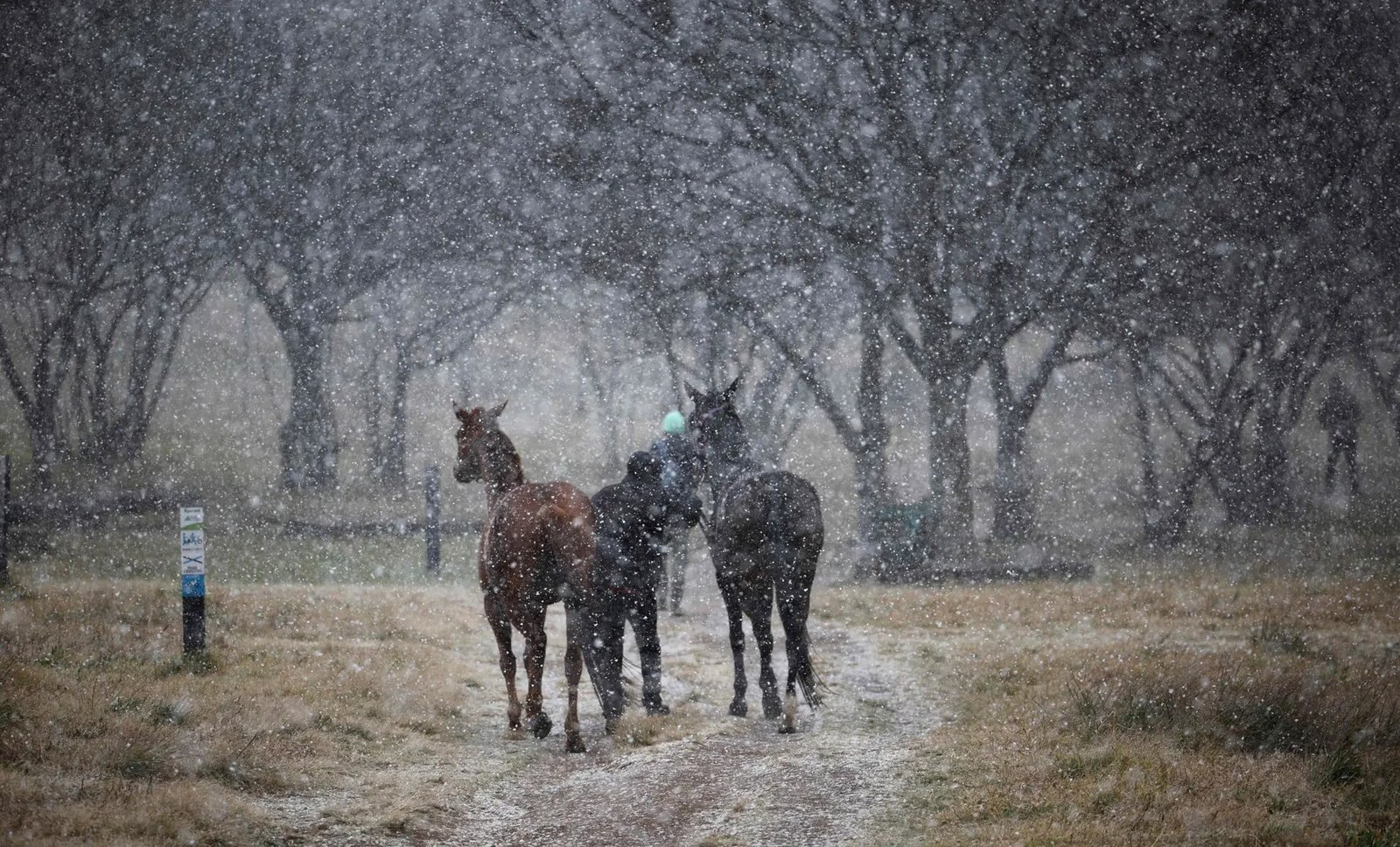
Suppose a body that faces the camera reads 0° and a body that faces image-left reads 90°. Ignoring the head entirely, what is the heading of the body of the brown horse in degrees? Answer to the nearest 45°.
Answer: approximately 135°

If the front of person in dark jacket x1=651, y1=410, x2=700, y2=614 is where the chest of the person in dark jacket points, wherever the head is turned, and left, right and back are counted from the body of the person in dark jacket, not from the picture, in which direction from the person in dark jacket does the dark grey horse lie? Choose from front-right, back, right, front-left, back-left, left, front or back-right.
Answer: right

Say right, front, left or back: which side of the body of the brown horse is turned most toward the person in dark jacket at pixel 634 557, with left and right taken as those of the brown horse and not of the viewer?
right

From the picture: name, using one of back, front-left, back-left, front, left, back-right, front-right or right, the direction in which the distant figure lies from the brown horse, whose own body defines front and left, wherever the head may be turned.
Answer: right

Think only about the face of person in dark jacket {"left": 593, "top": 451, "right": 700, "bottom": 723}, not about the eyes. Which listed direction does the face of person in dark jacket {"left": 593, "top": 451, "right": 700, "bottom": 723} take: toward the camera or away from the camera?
away from the camera

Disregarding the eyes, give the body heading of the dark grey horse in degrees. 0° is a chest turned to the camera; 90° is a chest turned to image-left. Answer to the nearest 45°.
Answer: approximately 135°

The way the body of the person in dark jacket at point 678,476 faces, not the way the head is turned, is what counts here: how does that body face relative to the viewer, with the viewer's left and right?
facing away from the viewer

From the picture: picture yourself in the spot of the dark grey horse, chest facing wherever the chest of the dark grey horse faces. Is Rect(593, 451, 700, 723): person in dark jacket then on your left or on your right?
on your left

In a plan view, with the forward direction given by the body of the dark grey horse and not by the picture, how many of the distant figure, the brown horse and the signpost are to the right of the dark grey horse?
1

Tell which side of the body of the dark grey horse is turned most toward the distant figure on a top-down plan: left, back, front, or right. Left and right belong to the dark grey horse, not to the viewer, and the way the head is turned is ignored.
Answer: front

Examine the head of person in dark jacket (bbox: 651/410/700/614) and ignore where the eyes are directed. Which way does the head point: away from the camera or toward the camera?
away from the camera

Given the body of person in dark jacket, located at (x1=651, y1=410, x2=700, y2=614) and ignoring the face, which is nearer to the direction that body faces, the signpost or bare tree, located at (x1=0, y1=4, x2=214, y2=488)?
the bare tree

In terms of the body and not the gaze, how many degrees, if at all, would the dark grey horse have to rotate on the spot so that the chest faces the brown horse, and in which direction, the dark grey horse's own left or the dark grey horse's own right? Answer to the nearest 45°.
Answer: approximately 90° to the dark grey horse's own left

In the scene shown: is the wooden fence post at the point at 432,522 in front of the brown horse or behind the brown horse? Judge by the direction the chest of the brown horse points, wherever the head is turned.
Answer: in front
